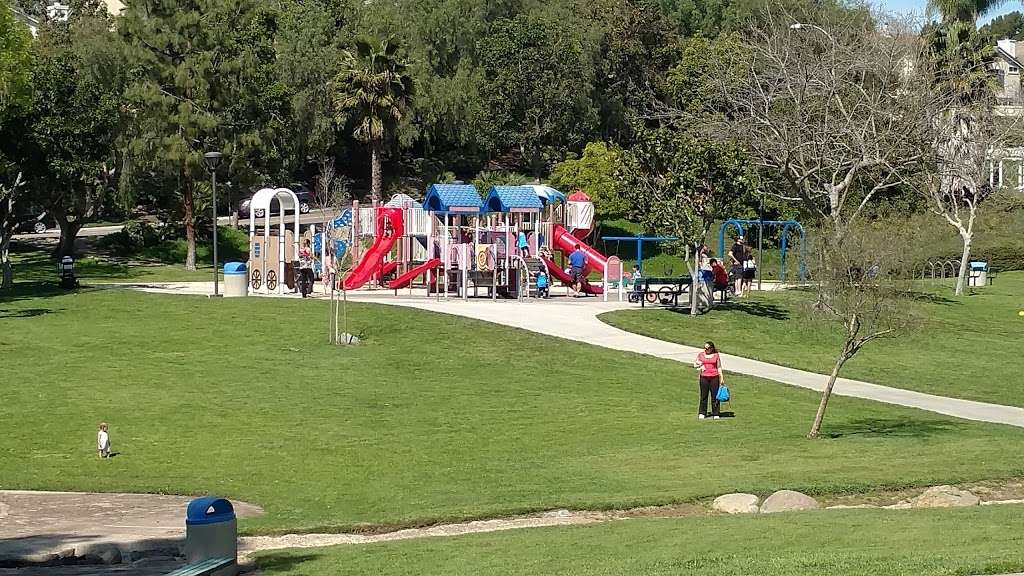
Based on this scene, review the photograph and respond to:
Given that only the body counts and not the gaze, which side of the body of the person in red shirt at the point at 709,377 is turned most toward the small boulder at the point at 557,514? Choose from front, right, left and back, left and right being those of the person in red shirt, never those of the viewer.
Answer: front

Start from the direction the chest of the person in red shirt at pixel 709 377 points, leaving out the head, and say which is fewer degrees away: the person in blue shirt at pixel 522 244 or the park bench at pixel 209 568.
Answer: the park bench

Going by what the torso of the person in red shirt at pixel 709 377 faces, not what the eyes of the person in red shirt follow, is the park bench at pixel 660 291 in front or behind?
behind

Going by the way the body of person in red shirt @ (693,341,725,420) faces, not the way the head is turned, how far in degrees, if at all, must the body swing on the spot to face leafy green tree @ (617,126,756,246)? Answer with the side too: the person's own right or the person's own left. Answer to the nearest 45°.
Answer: approximately 180°

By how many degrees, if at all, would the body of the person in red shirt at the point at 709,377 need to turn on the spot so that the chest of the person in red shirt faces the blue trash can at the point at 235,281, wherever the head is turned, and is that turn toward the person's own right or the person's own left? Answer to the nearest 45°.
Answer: approximately 135° to the person's own right

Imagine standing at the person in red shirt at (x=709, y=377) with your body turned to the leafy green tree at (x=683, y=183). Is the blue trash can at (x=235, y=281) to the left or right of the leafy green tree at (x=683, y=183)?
left

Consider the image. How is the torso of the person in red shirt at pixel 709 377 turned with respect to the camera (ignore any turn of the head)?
toward the camera

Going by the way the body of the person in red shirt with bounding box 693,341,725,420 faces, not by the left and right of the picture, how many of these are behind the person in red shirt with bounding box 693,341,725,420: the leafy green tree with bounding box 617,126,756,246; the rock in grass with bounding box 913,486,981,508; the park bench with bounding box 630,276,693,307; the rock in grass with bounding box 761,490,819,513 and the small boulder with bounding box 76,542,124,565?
2

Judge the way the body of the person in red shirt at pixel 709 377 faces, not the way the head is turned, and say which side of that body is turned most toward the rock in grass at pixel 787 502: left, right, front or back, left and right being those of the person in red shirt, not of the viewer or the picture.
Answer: front

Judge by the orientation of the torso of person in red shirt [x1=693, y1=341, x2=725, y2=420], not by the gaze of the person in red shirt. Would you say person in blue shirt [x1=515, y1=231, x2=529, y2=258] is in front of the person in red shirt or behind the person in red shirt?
behind

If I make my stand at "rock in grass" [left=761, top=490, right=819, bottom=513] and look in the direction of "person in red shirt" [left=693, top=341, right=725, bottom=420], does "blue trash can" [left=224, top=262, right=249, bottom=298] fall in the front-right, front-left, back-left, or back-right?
front-left

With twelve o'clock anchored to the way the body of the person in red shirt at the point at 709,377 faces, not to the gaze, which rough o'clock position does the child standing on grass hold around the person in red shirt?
The child standing on grass is roughly at 2 o'clock from the person in red shirt.

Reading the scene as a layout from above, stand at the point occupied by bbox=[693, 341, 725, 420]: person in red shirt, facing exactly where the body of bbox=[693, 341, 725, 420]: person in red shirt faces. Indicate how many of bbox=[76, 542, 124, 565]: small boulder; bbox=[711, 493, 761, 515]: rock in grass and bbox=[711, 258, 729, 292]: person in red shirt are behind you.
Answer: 1

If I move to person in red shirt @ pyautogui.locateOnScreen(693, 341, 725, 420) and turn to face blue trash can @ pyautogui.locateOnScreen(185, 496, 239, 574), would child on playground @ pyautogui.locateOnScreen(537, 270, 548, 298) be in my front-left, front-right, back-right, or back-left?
back-right

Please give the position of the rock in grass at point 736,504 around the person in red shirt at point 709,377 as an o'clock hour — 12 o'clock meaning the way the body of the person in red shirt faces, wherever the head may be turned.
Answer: The rock in grass is roughly at 12 o'clock from the person in red shirt.

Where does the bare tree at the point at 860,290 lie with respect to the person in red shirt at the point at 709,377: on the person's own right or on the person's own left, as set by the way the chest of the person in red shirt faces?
on the person's own left
